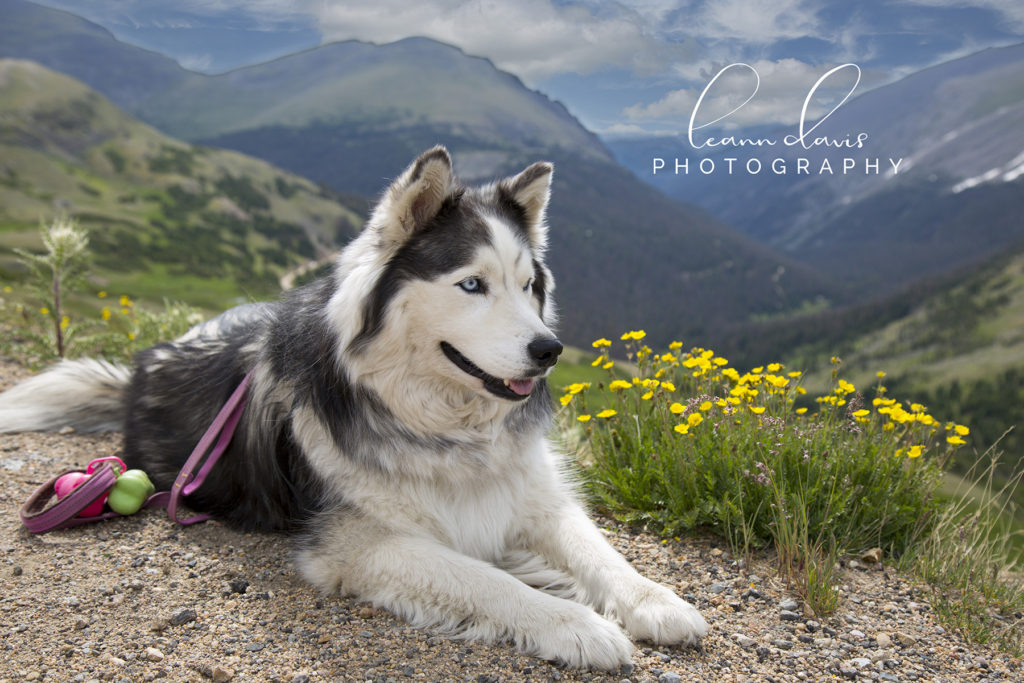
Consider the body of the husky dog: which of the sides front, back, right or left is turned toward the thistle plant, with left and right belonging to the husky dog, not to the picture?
back

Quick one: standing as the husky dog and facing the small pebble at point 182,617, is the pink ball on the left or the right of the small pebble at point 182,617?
right

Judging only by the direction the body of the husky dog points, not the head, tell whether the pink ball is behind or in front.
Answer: behind

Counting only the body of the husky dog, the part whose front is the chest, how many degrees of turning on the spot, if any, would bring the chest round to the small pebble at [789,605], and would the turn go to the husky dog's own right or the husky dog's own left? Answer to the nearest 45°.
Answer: approximately 45° to the husky dog's own left

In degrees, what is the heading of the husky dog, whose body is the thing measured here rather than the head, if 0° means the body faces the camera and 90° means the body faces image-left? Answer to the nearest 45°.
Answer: approximately 315°
